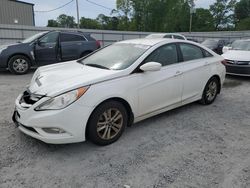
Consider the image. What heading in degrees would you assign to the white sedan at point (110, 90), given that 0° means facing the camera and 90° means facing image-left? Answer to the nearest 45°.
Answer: approximately 45°

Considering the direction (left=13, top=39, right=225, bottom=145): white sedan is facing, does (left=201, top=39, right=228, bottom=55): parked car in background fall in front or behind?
behind

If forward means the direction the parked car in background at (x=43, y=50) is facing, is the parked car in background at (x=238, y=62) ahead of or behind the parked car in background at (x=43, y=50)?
behind

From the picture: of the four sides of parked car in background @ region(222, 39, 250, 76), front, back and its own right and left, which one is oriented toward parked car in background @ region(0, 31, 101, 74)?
right

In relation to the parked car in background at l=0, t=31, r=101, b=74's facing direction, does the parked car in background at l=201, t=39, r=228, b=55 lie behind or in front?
behind

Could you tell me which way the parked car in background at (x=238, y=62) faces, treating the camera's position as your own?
facing the viewer

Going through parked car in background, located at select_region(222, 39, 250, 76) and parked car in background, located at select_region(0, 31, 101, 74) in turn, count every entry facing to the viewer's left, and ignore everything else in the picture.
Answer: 1

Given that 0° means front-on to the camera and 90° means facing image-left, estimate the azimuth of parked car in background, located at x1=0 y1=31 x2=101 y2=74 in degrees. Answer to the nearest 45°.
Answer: approximately 90°

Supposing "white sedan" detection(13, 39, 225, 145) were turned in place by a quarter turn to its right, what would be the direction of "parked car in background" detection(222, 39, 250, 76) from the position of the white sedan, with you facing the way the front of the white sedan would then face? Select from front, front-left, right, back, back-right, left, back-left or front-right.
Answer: right
